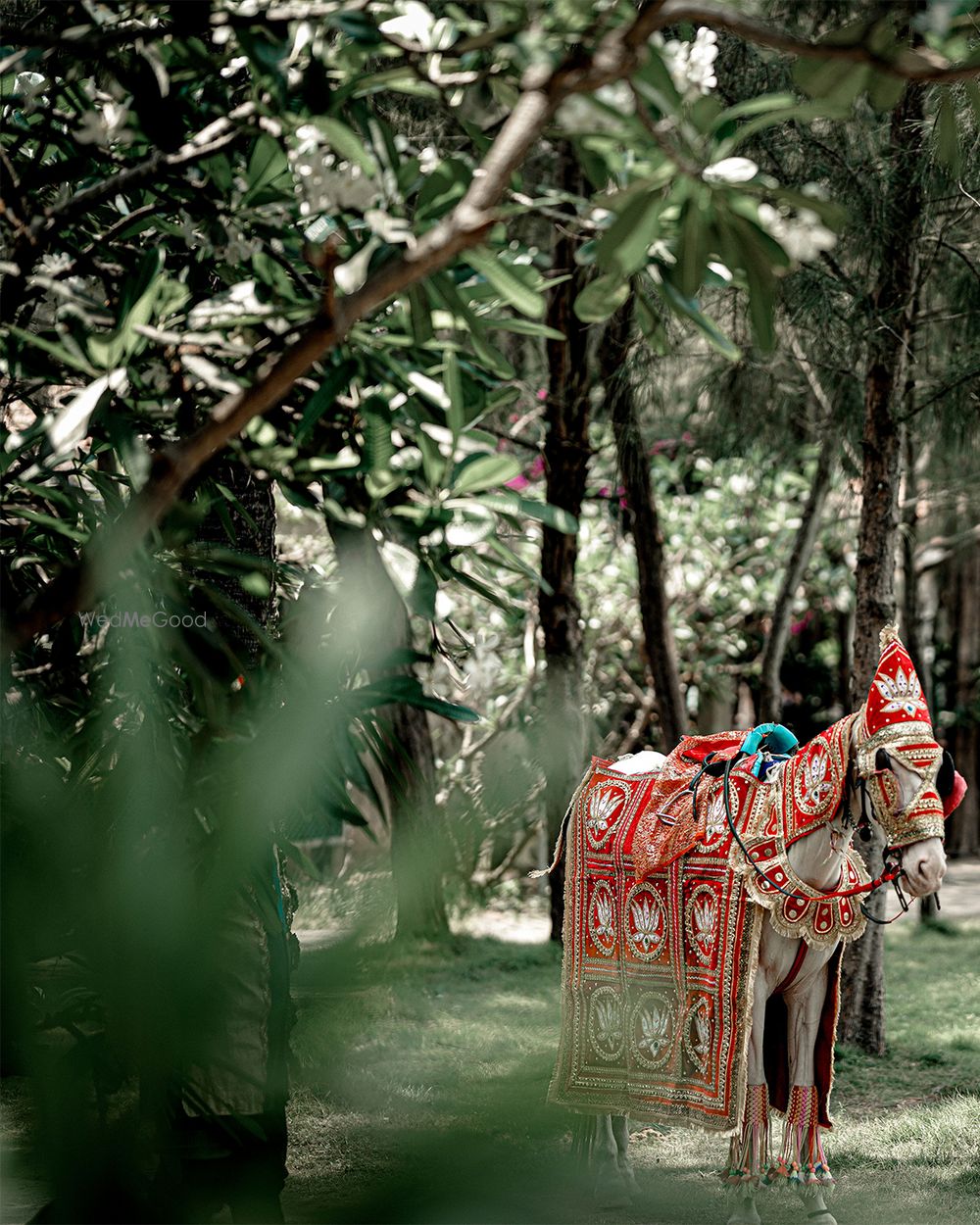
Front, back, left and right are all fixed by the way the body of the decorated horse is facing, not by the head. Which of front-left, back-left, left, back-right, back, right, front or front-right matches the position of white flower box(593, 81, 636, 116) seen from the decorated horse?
front-right

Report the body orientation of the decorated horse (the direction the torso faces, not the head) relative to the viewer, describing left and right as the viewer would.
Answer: facing the viewer and to the right of the viewer

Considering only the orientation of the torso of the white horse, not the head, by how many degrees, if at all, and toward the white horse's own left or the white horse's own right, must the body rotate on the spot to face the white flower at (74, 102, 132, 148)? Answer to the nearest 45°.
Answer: approximately 90° to the white horse's own right

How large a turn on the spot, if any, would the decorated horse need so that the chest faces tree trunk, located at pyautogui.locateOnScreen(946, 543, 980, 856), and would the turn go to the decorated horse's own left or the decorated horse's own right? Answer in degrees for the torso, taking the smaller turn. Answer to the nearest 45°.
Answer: approximately 135° to the decorated horse's own left

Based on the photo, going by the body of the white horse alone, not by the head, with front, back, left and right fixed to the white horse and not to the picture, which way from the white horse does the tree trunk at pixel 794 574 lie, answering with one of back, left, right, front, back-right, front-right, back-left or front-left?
back-left

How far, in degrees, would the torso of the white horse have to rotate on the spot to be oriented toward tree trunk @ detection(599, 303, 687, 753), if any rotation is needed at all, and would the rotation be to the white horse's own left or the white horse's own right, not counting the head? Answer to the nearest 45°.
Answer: approximately 135° to the white horse's own left

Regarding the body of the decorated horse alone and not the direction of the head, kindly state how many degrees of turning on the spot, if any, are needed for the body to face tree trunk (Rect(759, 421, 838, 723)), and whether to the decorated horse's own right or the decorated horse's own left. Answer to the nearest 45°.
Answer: approximately 135° to the decorated horse's own left

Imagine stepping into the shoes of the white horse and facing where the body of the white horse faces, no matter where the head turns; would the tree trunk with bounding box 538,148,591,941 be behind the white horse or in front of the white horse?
behind

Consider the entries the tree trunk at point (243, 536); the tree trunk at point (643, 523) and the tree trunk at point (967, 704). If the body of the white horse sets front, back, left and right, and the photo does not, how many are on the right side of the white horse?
1
